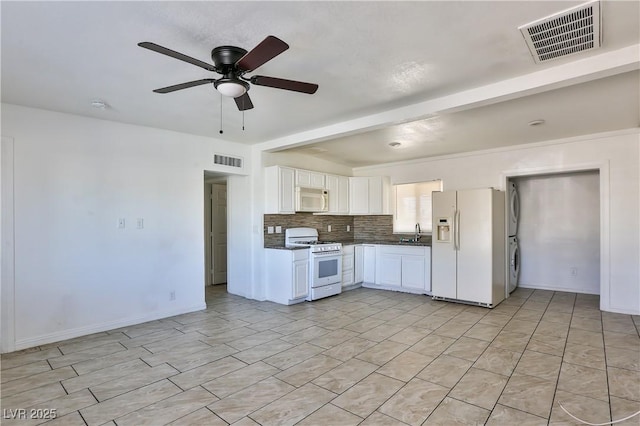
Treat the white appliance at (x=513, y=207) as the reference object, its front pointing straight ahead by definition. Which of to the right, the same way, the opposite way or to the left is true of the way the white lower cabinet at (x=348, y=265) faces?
the same way

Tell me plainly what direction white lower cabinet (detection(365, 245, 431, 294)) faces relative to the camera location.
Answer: facing the viewer and to the left of the viewer

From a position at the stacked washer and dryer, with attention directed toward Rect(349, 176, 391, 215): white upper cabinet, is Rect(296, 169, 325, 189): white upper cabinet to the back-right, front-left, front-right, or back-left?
front-left

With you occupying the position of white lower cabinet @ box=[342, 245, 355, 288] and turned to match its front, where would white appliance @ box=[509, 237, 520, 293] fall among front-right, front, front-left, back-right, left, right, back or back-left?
front-left

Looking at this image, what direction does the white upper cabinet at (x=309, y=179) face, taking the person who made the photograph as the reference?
facing the viewer and to the right of the viewer

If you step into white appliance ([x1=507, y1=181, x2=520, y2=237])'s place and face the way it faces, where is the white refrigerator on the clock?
The white refrigerator is roughly at 4 o'clock from the white appliance.

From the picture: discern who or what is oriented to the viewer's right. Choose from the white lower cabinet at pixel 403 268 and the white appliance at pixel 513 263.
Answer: the white appliance

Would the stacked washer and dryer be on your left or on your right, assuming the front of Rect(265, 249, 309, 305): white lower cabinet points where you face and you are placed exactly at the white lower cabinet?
on your left

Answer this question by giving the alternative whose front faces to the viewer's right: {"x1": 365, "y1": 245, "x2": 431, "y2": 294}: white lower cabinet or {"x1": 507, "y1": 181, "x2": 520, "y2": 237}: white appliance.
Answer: the white appliance

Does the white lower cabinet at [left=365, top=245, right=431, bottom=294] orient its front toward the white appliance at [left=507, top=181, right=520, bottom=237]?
no

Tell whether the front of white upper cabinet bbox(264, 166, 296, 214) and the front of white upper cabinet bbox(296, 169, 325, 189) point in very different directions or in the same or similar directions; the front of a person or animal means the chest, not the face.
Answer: same or similar directions

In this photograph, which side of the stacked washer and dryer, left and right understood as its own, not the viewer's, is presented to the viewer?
right

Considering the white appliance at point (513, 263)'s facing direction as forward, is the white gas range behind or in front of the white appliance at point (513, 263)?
behind
